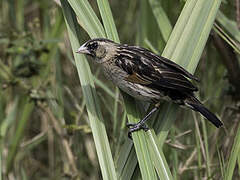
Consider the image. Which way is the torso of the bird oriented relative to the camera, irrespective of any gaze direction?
to the viewer's left
